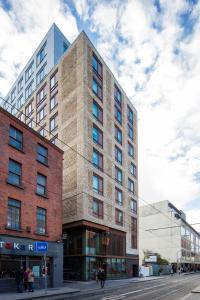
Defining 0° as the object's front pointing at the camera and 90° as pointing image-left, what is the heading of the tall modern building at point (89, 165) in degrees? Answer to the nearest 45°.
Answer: approximately 315°

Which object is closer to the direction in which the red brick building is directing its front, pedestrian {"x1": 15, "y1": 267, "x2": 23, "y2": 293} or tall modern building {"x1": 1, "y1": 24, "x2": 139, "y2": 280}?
the pedestrian

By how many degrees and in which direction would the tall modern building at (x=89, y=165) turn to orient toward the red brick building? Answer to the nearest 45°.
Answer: approximately 45° to its right

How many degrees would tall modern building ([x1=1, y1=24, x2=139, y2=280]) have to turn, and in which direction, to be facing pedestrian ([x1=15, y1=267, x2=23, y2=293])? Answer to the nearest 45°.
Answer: approximately 45° to its right

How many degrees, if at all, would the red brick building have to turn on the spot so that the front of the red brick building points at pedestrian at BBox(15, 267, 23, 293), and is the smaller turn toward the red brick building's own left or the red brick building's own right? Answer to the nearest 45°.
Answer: approximately 45° to the red brick building's own right

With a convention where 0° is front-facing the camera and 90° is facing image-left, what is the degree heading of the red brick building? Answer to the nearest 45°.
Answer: approximately 315°

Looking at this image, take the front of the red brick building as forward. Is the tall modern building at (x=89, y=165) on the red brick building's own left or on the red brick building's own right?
on the red brick building's own left
